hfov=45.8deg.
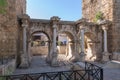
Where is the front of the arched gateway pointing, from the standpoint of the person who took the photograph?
facing the viewer and to the right of the viewer
